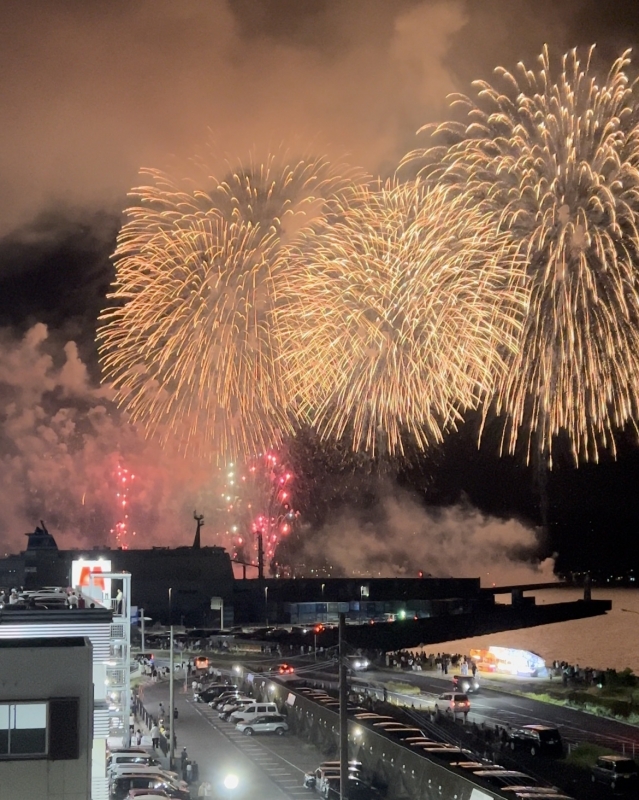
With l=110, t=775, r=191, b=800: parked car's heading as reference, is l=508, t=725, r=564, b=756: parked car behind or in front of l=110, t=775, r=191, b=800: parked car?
in front

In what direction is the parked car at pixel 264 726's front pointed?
to the viewer's left

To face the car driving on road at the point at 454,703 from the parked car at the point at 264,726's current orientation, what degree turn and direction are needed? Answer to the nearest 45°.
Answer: approximately 135° to its right

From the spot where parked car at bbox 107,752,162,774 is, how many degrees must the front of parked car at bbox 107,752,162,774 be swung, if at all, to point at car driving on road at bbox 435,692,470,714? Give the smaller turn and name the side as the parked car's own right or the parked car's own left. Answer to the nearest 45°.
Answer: approximately 45° to the parked car's own left

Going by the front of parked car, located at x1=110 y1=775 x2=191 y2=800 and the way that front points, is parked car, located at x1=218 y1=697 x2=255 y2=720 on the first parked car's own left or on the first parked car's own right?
on the first parked car's own left

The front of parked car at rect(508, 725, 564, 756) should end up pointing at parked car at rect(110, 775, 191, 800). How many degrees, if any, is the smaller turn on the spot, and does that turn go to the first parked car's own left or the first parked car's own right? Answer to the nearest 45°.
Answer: approximately 90° to the first parked car's own left

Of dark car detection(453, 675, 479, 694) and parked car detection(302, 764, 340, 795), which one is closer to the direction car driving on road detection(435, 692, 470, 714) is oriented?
the dark car
